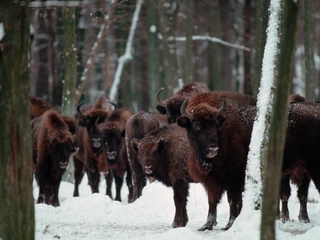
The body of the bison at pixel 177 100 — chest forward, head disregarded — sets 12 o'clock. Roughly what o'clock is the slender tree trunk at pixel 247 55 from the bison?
The slender tree trunk is roughly at 5 o'clock from the bison.

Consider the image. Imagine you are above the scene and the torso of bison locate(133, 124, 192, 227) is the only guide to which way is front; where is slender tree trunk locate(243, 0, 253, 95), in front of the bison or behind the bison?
behind

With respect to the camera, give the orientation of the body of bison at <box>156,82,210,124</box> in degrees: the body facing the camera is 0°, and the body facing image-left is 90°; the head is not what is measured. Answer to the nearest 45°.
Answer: approximately 45°

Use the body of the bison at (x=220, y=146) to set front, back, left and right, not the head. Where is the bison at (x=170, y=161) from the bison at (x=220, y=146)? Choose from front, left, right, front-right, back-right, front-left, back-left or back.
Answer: right

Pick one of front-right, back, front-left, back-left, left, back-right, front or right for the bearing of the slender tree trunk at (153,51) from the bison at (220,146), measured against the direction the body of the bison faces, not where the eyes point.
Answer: back-right

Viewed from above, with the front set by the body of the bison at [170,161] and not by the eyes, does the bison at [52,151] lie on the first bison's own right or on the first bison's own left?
on the first bison's own right

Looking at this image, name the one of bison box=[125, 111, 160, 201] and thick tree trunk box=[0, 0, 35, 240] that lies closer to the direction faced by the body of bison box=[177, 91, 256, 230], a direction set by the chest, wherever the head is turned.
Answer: the thick tree trunk

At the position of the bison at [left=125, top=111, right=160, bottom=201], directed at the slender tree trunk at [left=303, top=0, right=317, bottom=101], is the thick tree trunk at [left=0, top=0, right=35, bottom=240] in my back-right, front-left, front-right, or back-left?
back-right

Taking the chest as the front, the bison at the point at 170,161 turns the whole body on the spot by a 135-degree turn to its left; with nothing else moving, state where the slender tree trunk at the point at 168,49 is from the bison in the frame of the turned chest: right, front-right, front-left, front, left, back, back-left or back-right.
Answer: left

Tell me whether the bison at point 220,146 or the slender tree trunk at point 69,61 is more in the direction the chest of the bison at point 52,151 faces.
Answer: the bison

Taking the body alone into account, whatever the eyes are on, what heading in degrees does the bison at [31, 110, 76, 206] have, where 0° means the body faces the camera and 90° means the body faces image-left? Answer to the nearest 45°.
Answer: approximately 0°

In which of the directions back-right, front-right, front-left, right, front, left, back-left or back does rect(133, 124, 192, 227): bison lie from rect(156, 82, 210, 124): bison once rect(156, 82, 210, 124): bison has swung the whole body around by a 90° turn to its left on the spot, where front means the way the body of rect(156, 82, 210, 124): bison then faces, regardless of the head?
front-right

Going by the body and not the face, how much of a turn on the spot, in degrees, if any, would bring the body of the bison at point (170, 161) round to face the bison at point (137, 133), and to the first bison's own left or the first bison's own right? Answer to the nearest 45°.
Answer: approximately 135° to the first bison's own right

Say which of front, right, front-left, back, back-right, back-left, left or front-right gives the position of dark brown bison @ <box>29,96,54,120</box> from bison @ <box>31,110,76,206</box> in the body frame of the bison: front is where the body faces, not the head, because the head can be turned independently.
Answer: back
